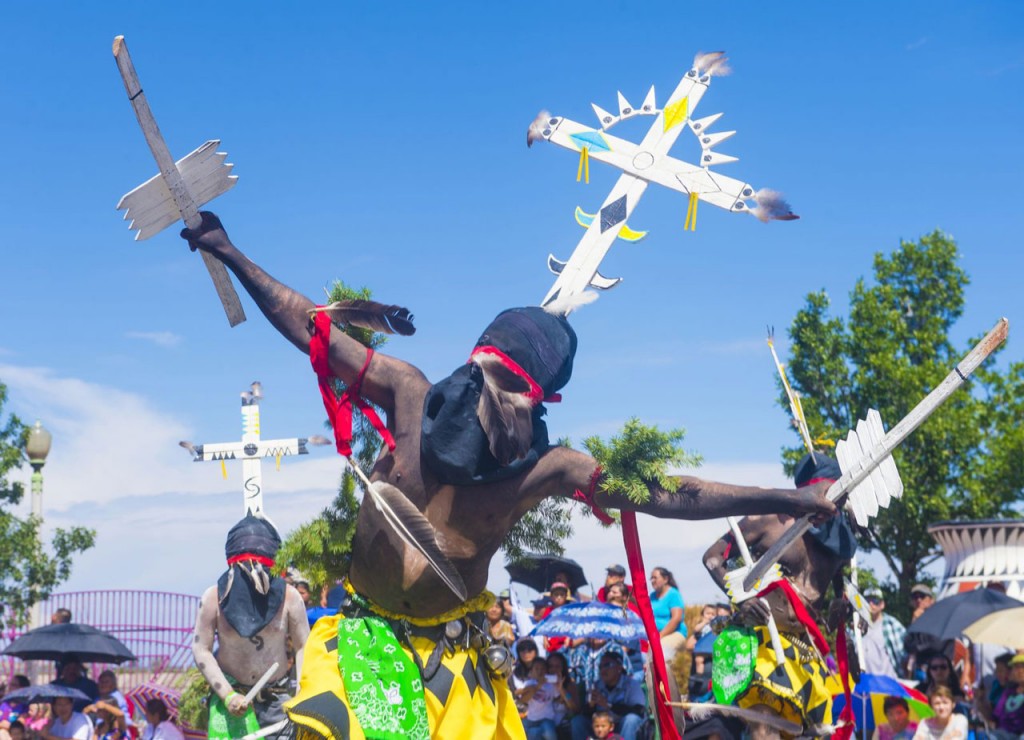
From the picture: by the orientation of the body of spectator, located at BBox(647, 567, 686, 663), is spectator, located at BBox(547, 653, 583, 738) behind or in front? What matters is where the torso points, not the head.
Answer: in front

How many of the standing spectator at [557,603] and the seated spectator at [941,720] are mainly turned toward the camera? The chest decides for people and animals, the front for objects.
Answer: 2

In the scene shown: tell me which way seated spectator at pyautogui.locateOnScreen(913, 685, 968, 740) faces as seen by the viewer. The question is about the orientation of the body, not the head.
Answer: toward the camera

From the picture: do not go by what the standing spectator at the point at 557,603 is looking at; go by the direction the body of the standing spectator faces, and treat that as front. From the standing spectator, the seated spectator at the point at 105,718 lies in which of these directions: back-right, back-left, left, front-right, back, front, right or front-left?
right

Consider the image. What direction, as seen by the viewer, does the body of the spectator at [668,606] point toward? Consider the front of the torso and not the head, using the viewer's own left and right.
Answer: facing the viewer and to the left of the viewer

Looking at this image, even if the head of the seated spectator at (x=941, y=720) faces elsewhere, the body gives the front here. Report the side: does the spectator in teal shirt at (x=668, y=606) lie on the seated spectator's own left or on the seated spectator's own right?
on the seated spectator's own right

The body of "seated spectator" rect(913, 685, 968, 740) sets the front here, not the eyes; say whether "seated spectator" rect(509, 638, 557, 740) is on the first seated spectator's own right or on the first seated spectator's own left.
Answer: on the first seated spectator's own right

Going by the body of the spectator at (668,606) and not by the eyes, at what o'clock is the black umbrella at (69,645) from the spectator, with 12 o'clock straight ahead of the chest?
The black umbrella is roughly at 2 o'clock from the spectator.

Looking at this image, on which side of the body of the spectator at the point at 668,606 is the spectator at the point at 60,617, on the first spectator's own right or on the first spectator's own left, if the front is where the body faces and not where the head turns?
on the first spectator's own right
